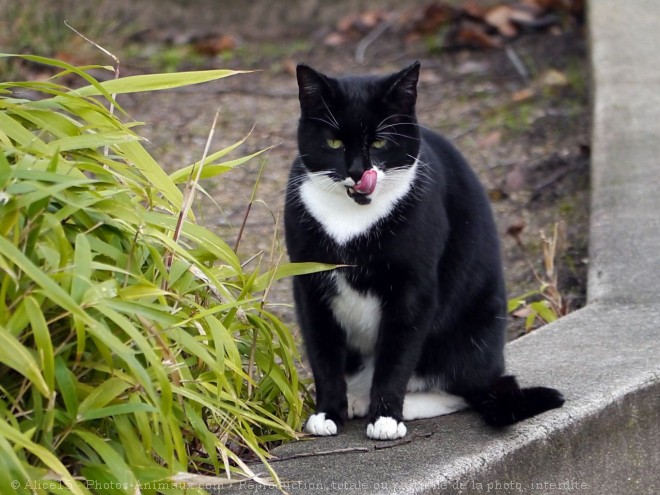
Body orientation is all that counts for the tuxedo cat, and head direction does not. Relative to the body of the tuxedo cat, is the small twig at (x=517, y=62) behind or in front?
behind

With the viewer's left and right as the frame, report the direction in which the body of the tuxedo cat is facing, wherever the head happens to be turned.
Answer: facing the viewer and to the left of the viewer

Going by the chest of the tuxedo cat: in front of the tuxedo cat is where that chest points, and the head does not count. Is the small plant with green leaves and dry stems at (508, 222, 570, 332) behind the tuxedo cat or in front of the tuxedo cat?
behind

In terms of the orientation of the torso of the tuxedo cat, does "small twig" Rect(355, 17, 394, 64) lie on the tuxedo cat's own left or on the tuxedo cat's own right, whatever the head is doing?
on the tuxedo cat's own right
